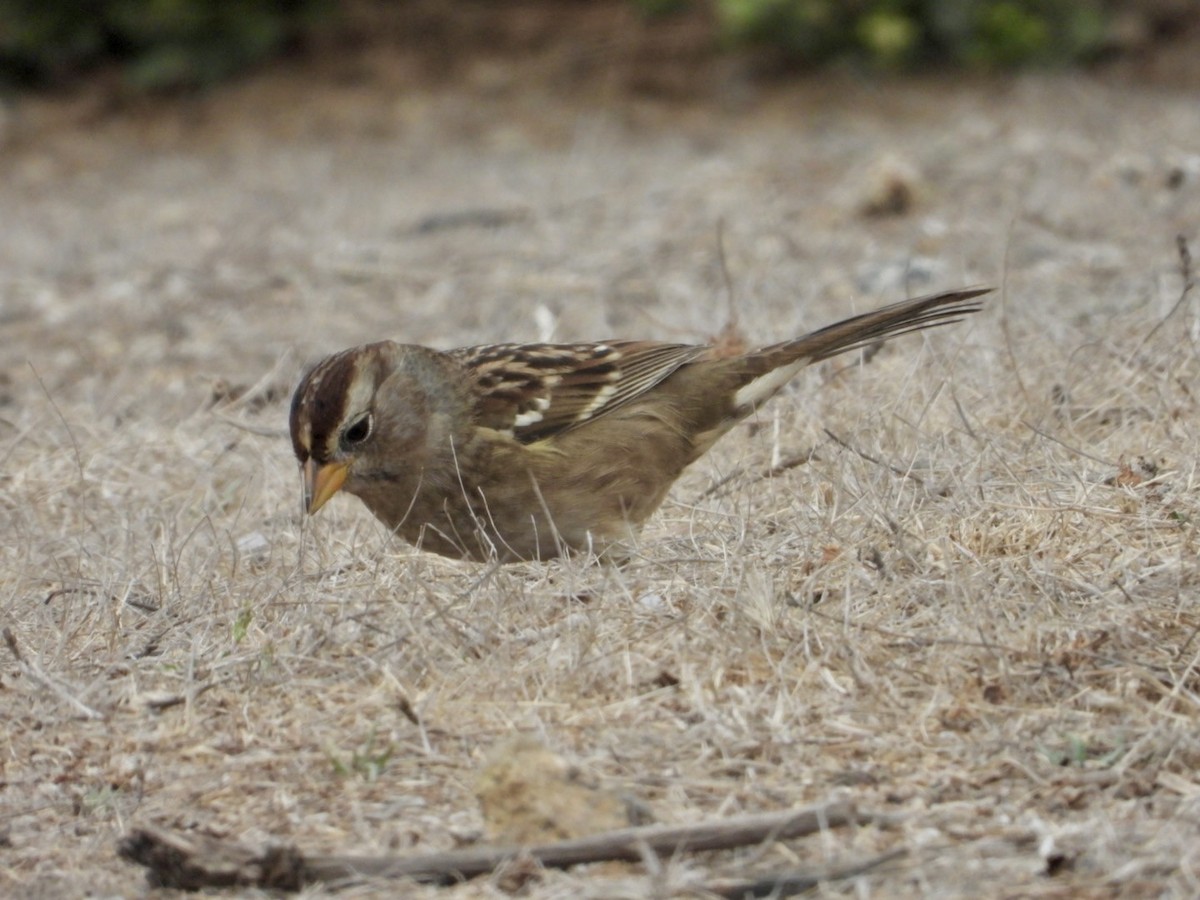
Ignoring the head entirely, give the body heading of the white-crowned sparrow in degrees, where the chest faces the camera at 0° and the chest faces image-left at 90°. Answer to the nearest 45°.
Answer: approximately 90°

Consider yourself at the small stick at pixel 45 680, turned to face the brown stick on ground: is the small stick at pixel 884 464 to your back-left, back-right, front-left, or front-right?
front-left

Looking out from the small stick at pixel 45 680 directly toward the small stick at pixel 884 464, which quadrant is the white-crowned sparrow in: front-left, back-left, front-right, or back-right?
front-left

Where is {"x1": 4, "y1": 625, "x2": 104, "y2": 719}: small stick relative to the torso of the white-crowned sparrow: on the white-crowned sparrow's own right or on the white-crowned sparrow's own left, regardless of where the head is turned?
on the white-crowned sparrow's own left

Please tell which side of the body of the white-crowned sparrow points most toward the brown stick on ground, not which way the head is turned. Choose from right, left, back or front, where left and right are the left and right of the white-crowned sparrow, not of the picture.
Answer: left

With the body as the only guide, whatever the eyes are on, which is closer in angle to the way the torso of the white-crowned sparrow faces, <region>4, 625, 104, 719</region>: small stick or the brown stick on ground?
the small stick

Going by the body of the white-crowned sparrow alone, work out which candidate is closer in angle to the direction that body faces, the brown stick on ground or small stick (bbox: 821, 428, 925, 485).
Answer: the brown stick on ground

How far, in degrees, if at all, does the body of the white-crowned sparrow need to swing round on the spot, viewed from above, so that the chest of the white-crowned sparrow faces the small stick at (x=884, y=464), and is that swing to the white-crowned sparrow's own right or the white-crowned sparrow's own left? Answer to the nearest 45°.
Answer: approximately 180°

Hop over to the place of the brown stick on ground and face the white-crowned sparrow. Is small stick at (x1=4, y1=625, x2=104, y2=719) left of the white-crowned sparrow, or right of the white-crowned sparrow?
left
